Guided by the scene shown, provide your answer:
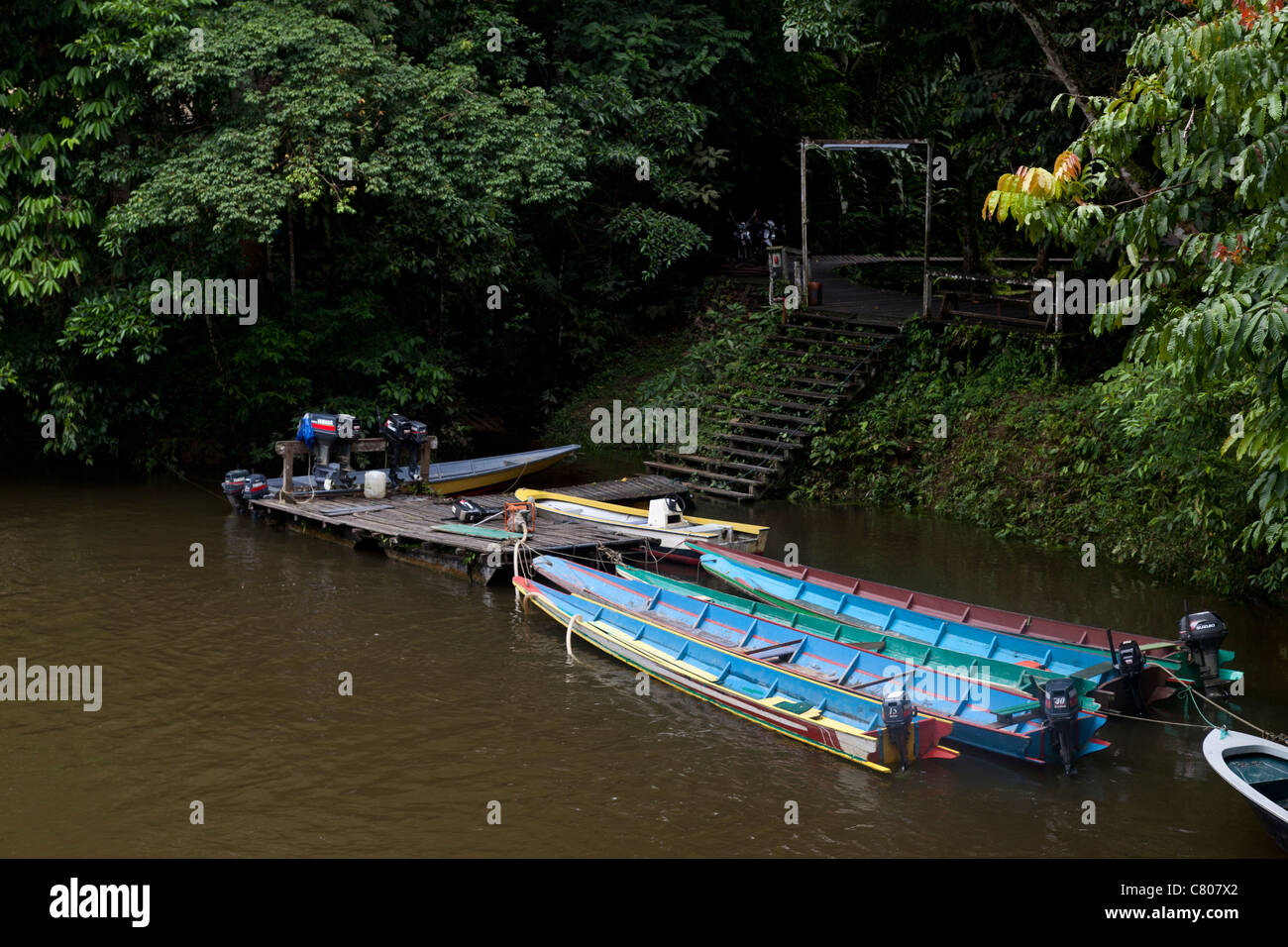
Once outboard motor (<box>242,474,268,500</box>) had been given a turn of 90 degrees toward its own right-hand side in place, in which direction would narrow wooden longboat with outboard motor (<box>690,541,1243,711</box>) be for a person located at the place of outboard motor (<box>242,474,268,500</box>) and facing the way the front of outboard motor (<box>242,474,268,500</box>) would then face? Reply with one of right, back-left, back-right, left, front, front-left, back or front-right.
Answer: front

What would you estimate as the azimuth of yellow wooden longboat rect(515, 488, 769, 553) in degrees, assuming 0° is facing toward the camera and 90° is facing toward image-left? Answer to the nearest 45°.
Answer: approximately 135°

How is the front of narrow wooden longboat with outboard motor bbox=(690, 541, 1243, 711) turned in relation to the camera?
facing away from the viewer and to the left of the viewer

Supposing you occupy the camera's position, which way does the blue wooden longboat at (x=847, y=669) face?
facing away from the viewer and to the left of the viewer

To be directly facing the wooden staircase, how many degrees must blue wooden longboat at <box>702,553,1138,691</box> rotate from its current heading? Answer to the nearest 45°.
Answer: approximately 45° to its right

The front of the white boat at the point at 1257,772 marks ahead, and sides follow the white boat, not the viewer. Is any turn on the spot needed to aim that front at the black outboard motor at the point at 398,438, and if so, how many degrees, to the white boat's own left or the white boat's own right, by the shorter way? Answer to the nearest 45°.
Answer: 0° — it already faces it

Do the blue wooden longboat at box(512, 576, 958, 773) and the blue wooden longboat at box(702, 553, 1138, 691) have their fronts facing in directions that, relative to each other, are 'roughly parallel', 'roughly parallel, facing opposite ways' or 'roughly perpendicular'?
roughly parallel

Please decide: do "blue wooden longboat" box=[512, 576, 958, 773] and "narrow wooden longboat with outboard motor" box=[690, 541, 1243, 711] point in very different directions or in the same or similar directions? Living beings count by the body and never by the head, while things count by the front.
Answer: same or similar directions

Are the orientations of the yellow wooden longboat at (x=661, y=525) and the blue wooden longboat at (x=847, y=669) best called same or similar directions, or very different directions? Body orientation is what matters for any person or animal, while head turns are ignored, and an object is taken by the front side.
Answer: same or similar directions

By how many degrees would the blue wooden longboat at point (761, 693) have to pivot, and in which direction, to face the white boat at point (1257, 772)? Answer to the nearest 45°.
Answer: approximately 180°

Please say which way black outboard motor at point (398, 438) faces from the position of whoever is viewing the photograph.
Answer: facing away from the viewer and to the left of the viewer

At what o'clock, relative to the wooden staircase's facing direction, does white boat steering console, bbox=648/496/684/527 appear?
The white boat steering console is roughly at 11 o'clock from the wooden staircase.

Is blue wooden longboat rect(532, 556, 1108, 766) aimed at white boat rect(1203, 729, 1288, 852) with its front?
no

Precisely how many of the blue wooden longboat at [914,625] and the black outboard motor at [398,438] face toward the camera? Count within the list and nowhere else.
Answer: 0
